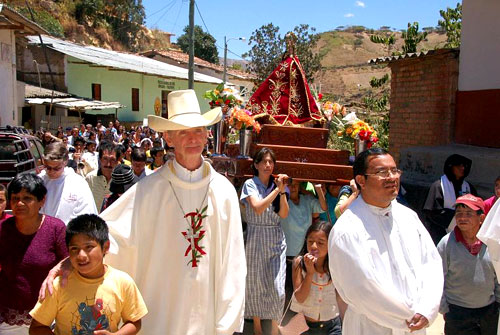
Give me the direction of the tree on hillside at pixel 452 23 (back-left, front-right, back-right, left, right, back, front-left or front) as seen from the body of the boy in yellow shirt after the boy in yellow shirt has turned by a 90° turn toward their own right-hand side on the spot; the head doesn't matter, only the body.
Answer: back-right

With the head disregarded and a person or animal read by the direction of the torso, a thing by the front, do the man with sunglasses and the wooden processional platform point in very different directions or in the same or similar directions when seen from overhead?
same or similar directions

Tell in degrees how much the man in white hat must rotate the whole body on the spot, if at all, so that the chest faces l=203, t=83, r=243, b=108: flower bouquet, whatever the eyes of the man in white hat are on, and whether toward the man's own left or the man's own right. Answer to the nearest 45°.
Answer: approximately 180°

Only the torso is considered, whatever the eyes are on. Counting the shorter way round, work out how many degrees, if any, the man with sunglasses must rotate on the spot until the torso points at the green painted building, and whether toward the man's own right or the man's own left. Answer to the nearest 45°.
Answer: approximately 135° to the man's own right

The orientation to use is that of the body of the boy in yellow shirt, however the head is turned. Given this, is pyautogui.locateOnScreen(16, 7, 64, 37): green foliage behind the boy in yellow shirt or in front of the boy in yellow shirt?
behind

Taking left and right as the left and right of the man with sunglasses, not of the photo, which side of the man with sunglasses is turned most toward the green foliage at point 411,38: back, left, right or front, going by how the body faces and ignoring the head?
back

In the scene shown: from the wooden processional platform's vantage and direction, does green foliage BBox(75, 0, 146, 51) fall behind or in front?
behind

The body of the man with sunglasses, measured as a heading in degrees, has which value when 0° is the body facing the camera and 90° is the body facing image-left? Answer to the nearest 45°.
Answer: approximately 45°

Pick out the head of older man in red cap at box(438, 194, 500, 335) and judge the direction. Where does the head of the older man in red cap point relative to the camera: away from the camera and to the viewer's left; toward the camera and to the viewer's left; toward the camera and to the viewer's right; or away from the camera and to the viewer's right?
toward the camera and to the viewer's left

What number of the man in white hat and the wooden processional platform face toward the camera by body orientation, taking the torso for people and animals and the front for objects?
2

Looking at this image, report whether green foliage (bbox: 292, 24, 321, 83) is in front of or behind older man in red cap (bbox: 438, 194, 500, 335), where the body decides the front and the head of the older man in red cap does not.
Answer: behind

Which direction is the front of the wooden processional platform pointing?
toward the camera

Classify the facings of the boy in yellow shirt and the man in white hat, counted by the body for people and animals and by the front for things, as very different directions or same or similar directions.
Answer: same or similar directions

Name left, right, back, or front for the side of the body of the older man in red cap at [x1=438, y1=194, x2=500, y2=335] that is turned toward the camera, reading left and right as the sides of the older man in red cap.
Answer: front

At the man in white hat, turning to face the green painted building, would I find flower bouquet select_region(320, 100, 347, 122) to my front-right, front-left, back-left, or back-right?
front-right

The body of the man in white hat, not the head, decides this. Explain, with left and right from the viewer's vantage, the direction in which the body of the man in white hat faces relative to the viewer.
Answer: facing the viewer
